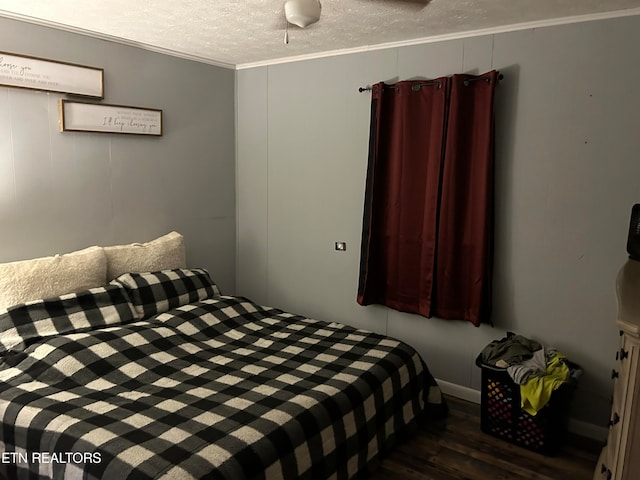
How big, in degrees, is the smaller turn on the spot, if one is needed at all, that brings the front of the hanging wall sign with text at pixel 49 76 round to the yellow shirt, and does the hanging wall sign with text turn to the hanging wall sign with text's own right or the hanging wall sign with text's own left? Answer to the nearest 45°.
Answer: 0° — it already faces it

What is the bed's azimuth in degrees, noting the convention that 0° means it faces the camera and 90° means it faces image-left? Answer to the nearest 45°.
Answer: approximately 315°

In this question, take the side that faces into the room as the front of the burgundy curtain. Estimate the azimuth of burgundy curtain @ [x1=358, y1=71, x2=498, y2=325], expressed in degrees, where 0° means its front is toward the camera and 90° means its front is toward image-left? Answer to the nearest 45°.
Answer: approximately 45°
